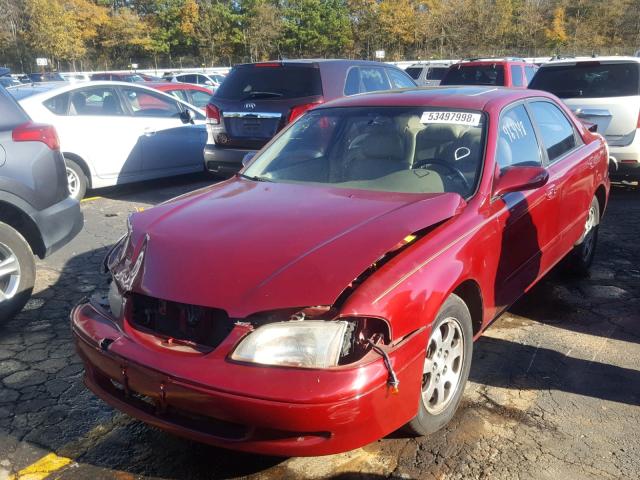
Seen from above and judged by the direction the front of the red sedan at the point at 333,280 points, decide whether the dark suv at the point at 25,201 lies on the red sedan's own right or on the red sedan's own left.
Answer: on the red sedan's own right

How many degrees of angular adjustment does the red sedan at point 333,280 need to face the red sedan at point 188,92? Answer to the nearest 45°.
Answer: approximately 135° to its right

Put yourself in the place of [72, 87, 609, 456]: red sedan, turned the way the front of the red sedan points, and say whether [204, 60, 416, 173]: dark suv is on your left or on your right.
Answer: on your right

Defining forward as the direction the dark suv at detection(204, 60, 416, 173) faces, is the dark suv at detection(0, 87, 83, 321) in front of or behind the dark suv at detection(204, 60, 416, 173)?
behind

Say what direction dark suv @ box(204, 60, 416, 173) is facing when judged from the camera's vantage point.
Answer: facing away from the viewer and to the right of the viewer

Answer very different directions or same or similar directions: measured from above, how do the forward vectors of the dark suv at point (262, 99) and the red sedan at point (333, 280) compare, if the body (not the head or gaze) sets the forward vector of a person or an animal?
very different directions

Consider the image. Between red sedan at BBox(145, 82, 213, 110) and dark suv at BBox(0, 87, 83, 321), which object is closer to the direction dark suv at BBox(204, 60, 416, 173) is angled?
the red sedan

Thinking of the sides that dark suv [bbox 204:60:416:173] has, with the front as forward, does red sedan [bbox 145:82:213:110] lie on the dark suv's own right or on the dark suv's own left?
on the dark suv's own left

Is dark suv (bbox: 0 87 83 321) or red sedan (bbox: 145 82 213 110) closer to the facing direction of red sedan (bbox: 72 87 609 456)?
the dark suv

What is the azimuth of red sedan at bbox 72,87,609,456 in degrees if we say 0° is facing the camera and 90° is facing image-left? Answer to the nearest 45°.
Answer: approximately 45°

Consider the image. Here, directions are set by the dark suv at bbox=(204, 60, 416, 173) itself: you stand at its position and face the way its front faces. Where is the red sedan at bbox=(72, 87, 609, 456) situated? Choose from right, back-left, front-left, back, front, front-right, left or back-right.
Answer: back-right
